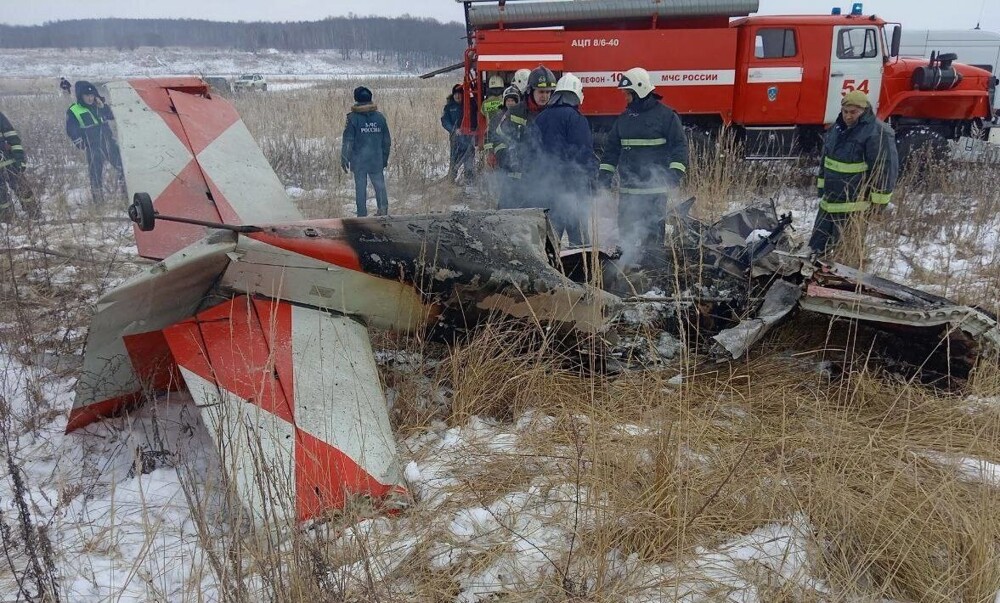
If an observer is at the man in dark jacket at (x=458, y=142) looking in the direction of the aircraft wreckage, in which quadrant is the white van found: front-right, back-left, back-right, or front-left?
back-left

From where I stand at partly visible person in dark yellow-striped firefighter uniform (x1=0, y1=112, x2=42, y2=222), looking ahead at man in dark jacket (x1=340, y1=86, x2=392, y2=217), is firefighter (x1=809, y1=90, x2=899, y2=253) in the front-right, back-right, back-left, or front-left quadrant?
front-right

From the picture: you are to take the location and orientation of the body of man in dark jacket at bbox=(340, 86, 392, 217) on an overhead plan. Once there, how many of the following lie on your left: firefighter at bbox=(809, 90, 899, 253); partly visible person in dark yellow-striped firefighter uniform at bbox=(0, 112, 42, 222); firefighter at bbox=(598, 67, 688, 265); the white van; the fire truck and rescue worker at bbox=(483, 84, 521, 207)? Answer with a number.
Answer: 1

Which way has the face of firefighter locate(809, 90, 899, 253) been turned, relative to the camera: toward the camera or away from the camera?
toward the camera

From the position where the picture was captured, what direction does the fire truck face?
facing to the right of the viewer

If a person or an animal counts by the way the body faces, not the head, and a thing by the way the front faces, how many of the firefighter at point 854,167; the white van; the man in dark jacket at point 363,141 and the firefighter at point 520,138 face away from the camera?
1

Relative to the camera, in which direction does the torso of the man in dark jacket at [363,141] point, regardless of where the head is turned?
away from the camera

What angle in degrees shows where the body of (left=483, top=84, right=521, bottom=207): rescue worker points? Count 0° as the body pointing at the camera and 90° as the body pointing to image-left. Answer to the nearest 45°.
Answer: approximately 315°

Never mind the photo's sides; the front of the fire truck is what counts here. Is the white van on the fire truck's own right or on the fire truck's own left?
on the fire truck's own left

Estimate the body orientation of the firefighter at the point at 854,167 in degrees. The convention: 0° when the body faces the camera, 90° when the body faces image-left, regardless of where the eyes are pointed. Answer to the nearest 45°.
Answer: approximately 45°

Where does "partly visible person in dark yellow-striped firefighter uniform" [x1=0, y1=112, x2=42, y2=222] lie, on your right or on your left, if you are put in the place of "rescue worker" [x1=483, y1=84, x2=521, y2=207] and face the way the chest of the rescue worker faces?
on your right

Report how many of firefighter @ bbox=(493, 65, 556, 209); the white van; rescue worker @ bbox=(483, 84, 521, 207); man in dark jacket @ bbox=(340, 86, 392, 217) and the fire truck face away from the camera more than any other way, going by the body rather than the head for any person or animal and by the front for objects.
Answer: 1
